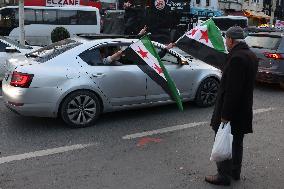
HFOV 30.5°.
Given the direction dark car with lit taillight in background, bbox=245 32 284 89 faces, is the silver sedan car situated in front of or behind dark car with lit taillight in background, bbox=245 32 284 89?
behind

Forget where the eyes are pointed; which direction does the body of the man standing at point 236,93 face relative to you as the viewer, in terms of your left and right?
facing away from the viewer and to the left of the viewer

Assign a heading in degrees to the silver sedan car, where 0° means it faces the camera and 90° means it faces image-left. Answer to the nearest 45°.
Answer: approximately 225°

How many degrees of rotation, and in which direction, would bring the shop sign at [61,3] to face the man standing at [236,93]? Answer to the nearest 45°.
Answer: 0° — it already faces them

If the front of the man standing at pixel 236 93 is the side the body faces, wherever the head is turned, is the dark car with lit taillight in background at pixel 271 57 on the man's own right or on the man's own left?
on the man's own right

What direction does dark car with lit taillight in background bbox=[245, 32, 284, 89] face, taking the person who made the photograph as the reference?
facing away from the viewer and to the right of the viewer

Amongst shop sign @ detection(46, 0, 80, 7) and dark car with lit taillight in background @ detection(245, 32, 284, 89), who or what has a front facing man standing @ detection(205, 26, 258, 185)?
the shop sign
